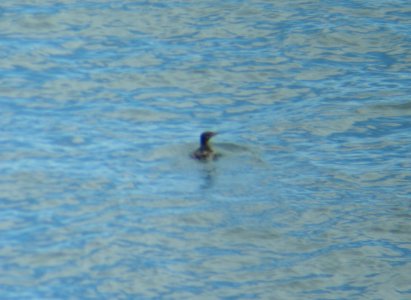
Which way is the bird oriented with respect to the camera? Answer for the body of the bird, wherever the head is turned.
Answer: to the viewer's right
